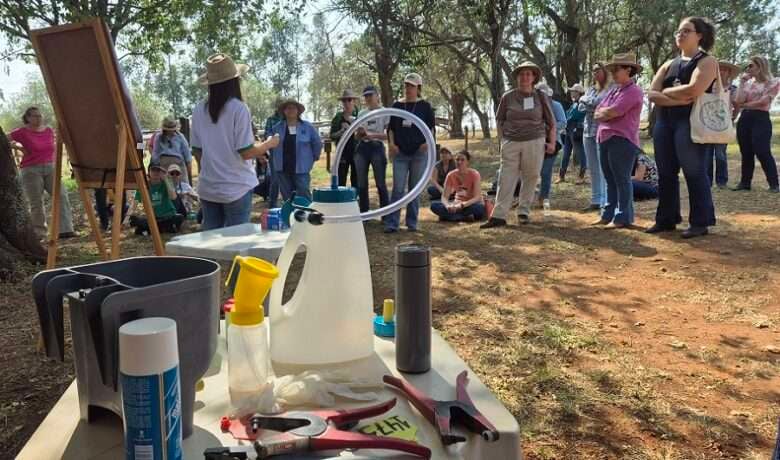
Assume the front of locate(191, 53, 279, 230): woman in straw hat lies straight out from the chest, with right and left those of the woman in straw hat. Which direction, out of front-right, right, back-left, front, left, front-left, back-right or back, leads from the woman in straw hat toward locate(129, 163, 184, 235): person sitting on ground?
front-left

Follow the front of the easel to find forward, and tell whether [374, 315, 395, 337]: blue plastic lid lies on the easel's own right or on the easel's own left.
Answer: on the easel's own right

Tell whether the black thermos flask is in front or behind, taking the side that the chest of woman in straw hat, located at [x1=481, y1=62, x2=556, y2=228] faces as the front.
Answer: in front

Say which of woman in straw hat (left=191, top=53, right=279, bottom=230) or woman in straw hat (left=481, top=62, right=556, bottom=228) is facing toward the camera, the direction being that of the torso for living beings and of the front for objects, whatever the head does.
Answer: woman in straw hat (left=481, top=62, right=556, bottom=228)

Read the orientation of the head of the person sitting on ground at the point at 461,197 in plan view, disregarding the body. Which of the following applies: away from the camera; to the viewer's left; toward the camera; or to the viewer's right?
toward the camera

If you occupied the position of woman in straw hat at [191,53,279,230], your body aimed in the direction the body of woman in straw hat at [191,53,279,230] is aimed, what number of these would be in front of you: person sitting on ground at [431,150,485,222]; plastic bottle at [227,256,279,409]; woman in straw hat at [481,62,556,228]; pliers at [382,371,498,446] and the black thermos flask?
2

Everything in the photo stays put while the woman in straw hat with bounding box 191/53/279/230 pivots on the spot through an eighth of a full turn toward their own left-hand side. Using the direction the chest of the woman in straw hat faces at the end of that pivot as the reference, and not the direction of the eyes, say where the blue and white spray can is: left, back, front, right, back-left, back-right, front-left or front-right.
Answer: back

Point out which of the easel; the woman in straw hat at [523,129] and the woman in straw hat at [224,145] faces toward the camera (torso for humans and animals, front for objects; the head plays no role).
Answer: the woman in straw hat at [523,129]

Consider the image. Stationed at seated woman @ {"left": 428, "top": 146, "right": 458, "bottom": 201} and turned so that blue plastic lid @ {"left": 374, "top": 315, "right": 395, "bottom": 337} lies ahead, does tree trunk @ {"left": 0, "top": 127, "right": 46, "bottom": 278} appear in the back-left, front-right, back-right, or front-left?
front-right

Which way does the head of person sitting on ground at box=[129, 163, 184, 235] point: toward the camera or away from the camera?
toward the camera

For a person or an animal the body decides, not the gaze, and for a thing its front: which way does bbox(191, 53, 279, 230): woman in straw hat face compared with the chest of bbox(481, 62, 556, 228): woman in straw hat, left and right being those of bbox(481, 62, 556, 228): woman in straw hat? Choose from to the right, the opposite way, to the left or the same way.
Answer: the opposite way

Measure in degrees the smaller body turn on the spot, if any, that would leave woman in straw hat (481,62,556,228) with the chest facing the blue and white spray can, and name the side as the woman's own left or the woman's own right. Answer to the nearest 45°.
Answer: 0° — they already face it

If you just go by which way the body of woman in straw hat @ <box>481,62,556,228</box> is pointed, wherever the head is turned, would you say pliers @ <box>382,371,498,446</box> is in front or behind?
in front

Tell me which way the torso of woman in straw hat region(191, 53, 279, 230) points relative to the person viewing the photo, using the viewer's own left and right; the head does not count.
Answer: facing away from the viewer and to the right of the viewer

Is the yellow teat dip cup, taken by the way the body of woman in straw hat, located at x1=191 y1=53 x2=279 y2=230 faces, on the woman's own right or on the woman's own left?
on the woman's own right

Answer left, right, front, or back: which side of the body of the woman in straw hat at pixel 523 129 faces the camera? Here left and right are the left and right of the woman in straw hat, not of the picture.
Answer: front

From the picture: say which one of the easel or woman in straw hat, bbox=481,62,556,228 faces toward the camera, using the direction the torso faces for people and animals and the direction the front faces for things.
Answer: the woman in straw hat

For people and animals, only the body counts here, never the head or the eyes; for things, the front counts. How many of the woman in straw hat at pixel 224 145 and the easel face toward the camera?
0

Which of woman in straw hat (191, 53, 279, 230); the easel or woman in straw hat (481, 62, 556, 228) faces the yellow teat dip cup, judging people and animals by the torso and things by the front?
woman in straw hat (481, 62, 556, 228)
